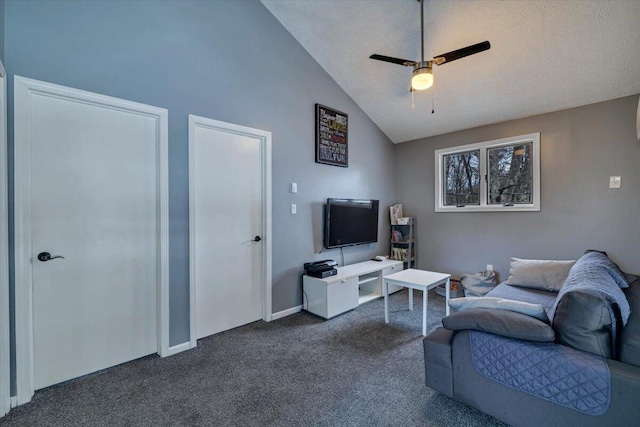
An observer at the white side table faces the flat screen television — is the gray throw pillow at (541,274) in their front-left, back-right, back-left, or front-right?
back-right

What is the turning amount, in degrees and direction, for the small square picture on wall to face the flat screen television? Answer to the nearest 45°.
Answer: approximately 45° to its right

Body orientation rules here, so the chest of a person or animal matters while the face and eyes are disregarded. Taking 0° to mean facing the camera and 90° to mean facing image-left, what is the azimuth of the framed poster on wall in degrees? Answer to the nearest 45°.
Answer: approximately 315°

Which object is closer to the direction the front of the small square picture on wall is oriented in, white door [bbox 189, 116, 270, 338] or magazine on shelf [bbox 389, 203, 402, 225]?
the white door

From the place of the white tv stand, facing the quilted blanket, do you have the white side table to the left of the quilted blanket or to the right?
left

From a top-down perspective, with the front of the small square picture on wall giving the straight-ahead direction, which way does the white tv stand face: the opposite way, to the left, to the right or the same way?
to the left

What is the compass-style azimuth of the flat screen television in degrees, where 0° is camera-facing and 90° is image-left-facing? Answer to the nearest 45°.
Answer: approximately 315°

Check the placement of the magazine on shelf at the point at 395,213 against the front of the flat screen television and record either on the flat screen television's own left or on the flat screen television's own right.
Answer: on the flat screen television's own left

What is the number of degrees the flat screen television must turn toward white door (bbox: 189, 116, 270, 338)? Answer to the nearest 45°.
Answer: approximately 90° to its right

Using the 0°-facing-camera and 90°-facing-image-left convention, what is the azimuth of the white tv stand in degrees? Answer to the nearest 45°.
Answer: approximately 315°
